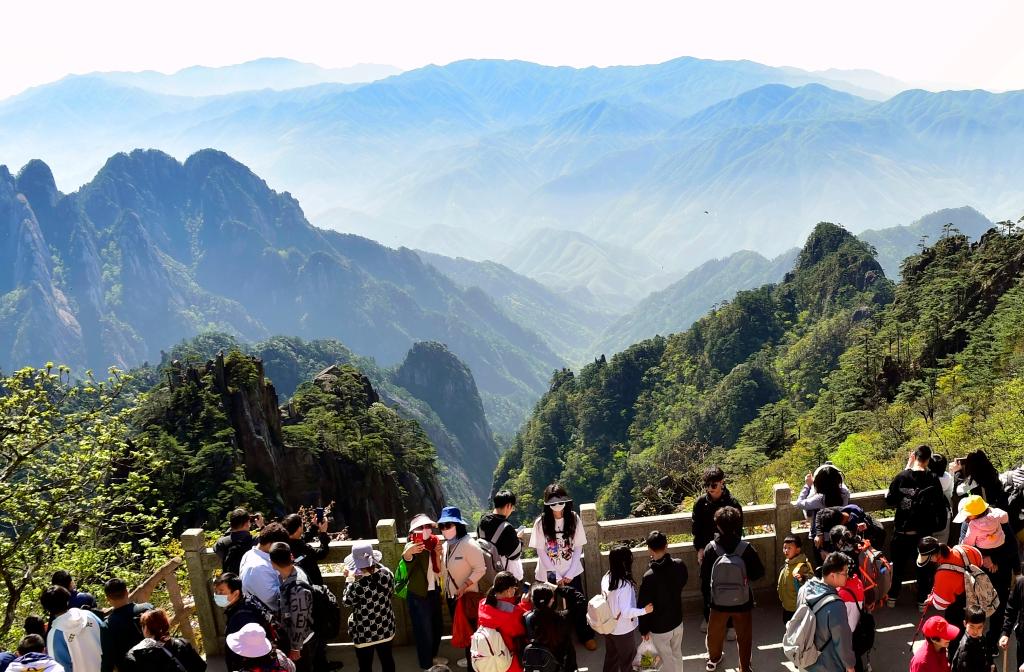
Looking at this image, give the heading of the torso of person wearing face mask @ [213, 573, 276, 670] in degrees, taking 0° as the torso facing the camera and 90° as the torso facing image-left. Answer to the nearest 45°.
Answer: approximately 45°

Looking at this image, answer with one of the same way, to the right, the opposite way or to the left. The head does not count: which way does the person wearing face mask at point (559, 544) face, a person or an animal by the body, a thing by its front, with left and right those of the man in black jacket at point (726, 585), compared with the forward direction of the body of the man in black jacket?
the opposite way

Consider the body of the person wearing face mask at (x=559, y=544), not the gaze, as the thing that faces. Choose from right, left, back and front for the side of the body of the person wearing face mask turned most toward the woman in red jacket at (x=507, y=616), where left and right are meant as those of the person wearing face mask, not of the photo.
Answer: front

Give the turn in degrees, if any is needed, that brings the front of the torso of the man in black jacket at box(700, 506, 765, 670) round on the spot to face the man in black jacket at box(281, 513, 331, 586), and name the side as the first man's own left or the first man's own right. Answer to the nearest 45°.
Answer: approximately 90° to the first man's own left

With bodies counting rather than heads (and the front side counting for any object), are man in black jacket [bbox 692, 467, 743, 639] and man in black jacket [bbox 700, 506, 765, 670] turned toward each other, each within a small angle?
yes

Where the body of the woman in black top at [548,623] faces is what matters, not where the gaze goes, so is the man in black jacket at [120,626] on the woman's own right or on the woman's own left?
on the woman's own left

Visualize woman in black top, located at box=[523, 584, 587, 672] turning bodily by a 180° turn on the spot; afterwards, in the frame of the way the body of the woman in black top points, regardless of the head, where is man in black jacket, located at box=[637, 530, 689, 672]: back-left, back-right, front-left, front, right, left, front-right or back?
back-left

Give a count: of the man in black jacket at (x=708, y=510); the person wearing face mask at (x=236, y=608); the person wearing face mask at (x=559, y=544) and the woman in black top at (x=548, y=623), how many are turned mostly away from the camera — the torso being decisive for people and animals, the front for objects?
1

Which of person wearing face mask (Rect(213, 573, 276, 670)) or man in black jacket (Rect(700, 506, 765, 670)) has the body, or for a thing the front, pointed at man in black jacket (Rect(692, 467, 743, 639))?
man in black jacket (Rect(700, 506, 765, 670))

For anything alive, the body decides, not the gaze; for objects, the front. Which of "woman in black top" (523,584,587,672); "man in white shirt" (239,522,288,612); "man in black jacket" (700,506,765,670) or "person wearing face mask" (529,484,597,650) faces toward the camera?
the person wearing face mask

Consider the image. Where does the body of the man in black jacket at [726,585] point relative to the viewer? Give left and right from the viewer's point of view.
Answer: facing away from the viewer

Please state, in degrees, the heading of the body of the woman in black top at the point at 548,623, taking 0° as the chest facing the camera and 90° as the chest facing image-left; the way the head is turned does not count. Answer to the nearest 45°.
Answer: approximately 180°
